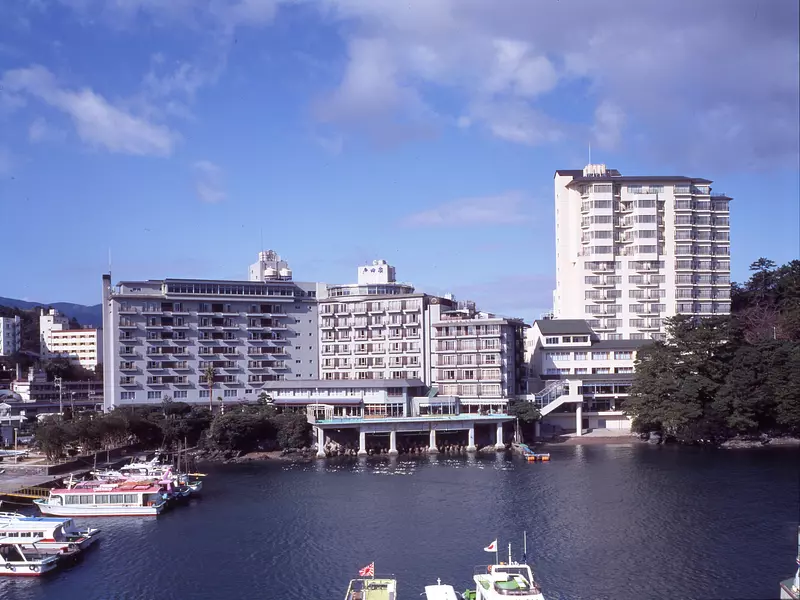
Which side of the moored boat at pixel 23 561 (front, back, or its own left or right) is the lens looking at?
right

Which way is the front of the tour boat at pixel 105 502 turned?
to the viewer's left
